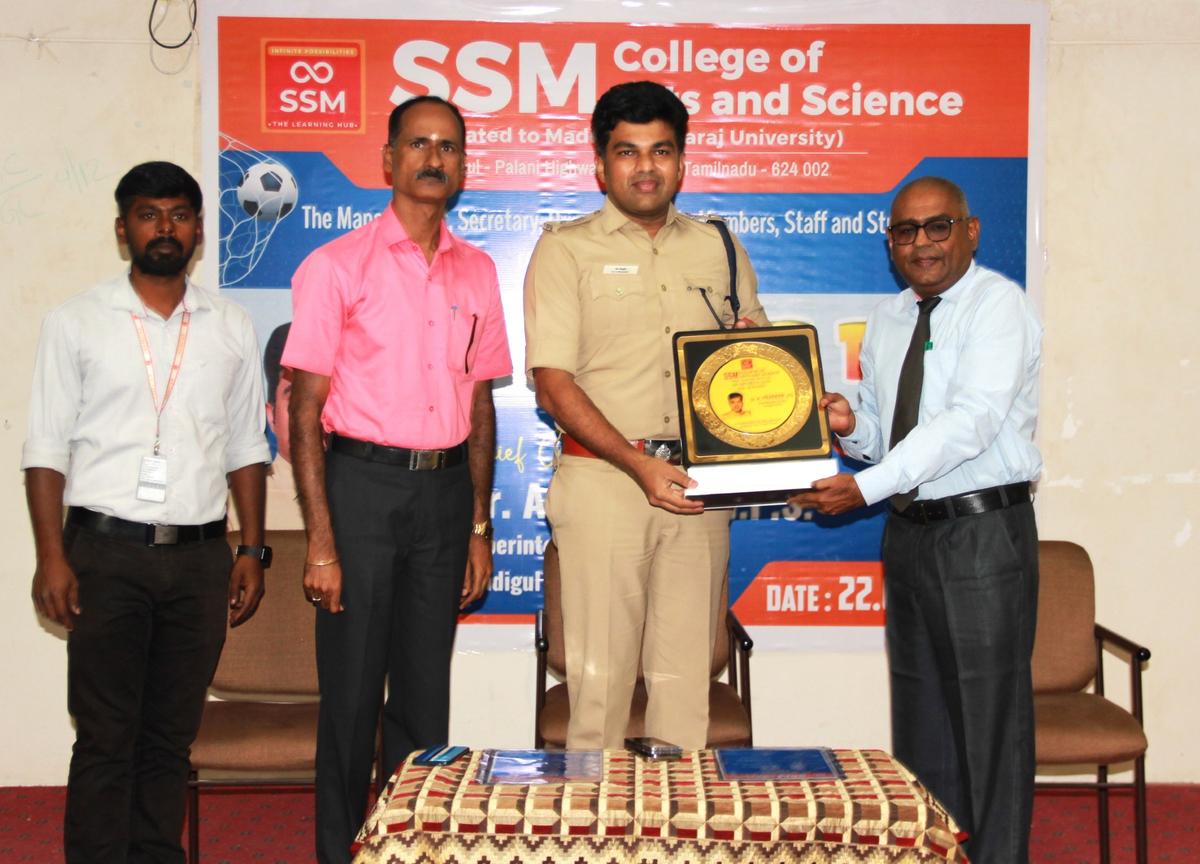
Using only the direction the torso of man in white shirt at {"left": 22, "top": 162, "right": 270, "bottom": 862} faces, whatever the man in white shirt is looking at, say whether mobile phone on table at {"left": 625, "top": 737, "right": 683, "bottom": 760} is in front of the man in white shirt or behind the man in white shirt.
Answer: in front

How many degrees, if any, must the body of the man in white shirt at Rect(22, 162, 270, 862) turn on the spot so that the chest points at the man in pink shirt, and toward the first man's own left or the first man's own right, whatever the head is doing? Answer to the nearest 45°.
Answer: approximately 90° to the first man's own left

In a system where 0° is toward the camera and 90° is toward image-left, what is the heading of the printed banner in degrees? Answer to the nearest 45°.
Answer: approximately 0°

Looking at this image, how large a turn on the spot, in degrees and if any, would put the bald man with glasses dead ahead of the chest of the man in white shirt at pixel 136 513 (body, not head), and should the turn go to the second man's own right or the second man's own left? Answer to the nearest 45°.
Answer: approximately 45° to the second man's own left

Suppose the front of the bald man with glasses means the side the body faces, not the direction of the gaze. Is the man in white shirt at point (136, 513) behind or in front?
in front

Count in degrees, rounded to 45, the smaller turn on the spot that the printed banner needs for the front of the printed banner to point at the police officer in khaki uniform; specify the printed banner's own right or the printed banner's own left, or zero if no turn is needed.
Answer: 0° — it already faces them

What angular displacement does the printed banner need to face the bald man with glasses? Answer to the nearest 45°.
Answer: approximately 45° to its left

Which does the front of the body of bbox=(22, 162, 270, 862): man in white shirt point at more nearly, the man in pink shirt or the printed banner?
the man in pink shirt

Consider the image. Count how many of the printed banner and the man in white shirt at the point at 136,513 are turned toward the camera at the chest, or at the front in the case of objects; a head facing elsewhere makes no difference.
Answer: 2

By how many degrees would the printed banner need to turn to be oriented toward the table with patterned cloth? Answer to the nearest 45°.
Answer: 0° — it already faces it
